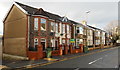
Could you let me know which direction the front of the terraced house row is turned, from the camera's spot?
facing the viewer and to the right of the viewer
